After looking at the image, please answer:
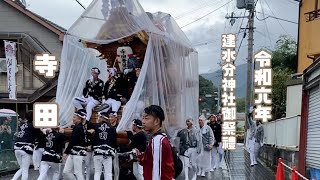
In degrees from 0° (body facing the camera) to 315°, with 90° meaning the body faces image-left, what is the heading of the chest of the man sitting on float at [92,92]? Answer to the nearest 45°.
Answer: approximately 45°

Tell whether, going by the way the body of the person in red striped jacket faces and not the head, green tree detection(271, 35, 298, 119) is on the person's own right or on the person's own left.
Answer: on the person's own right

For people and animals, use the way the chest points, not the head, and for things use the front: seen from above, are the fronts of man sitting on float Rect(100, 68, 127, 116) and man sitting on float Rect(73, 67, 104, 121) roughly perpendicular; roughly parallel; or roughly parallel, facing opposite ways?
roughly parallel

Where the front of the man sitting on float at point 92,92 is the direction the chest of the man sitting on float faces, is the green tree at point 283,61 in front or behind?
behind

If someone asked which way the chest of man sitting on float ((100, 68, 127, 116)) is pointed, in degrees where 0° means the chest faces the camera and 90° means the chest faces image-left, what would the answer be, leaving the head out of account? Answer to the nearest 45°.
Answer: approximately 45°

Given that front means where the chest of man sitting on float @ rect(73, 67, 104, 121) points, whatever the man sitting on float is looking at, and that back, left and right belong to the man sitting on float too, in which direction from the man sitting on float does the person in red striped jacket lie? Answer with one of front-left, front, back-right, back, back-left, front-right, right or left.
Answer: front-left

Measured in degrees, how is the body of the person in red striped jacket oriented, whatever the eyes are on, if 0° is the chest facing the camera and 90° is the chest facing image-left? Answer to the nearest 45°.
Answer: approximately 90°

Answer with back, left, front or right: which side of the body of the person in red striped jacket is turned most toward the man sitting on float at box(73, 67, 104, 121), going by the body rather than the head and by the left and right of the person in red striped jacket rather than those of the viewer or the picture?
right
